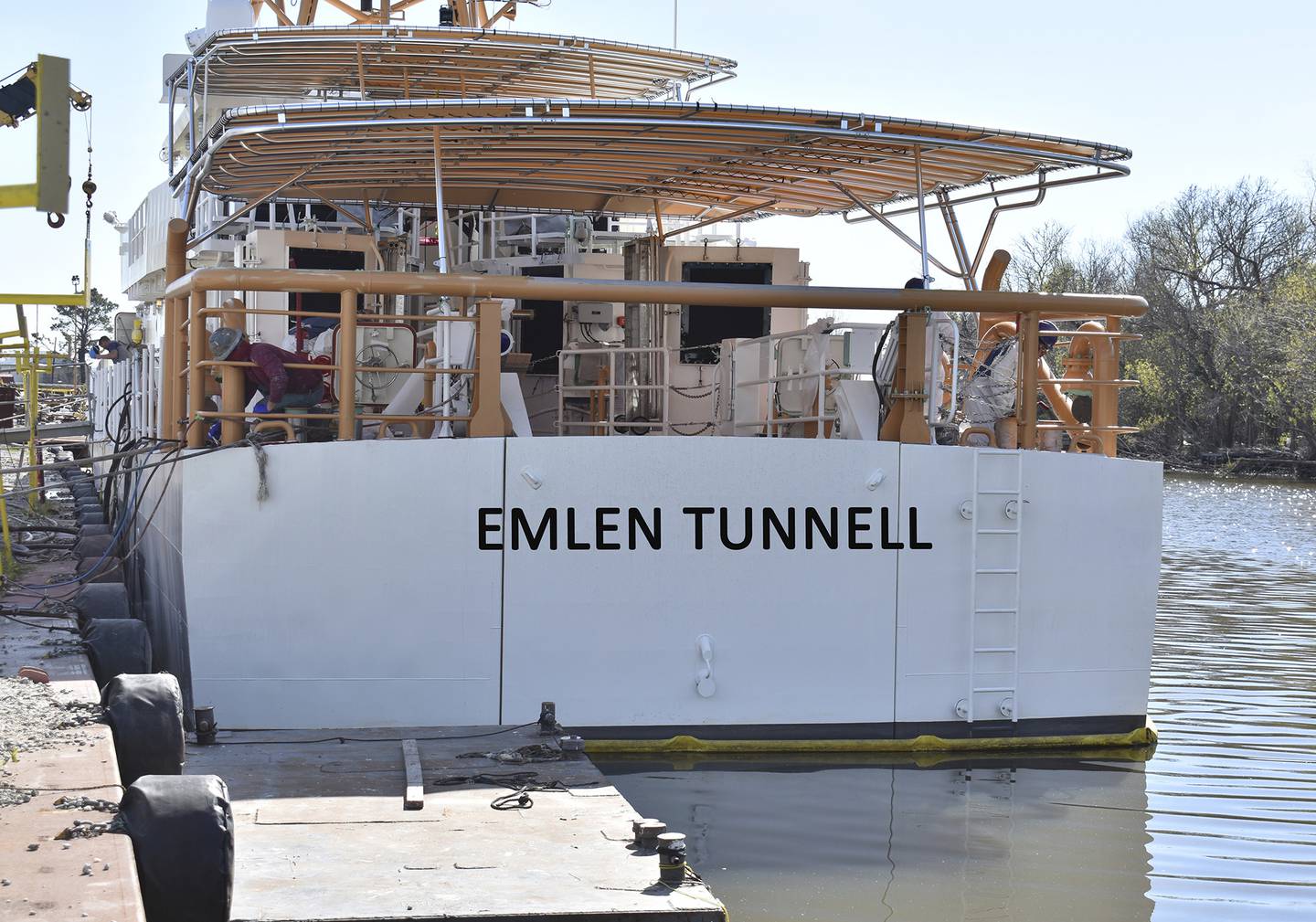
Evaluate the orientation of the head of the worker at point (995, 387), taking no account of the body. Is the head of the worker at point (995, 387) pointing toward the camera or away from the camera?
away from the camera

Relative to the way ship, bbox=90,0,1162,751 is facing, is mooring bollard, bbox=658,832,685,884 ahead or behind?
behind

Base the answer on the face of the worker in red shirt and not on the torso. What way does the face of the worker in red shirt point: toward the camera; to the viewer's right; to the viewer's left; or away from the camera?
to the viewer's left

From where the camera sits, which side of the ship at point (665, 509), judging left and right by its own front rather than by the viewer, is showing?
back

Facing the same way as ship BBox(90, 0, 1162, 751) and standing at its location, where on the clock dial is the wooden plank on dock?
The wooden plank on dock is roughly at 7 o'clock from the ship.

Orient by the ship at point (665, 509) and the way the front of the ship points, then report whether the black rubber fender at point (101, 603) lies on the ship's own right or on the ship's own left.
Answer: on the ship's own left

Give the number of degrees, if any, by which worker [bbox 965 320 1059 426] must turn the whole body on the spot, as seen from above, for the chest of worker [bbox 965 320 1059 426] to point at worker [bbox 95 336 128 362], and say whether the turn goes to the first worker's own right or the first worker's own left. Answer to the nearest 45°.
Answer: approximately 135° to the first worker's own left
